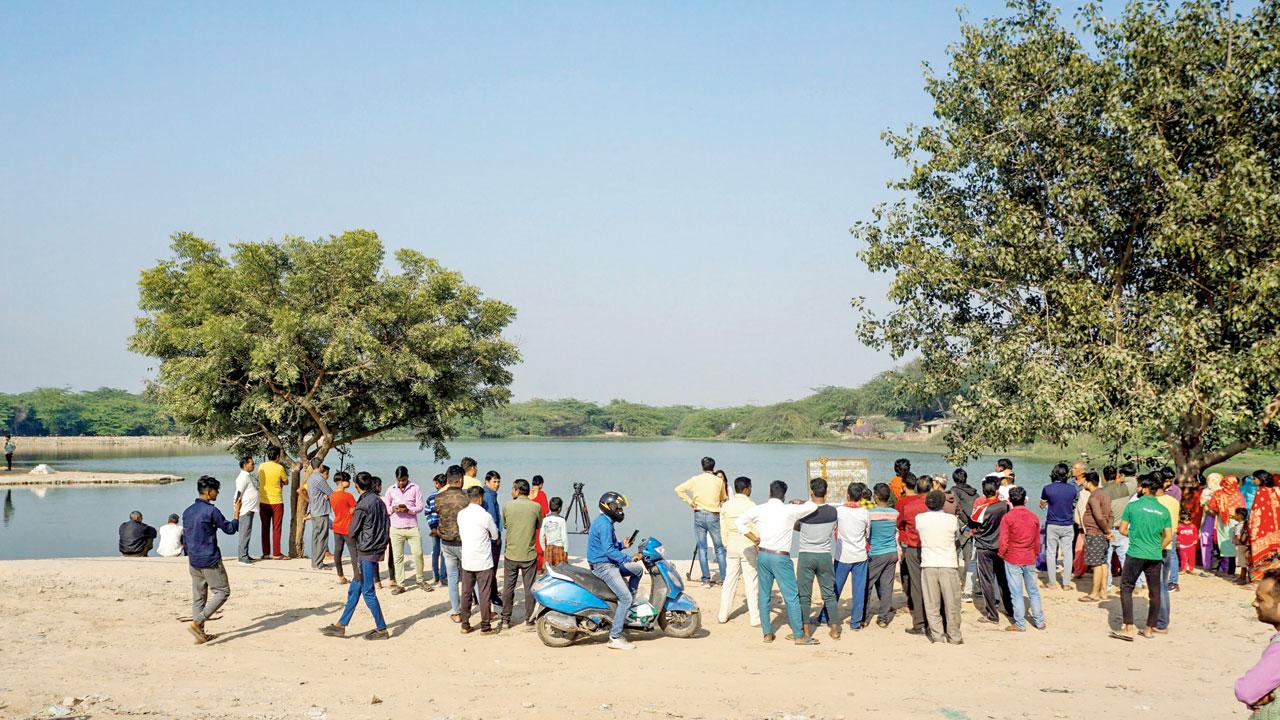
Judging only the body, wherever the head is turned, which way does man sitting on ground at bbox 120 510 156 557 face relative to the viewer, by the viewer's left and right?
facing away from the viewer

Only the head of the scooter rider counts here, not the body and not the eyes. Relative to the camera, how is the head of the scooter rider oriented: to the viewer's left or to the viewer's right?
to the viewer's right

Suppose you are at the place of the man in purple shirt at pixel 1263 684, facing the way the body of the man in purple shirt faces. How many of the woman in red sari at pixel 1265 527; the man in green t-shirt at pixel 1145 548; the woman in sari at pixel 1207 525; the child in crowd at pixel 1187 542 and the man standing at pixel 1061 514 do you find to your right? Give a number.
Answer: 5

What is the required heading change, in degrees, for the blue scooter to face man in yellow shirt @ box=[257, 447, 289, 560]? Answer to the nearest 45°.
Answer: approximately 135° to its left

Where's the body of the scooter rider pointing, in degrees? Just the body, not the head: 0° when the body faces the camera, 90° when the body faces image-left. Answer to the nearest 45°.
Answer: approximately 270°

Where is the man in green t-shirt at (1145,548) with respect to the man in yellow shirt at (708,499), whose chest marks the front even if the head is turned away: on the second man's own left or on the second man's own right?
on the second man's own right

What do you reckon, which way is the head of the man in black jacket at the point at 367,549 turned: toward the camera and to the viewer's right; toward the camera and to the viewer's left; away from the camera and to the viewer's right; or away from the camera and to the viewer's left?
away from the camera and to the viewer's left

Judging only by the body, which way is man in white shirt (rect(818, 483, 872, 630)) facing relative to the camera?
away from the camera

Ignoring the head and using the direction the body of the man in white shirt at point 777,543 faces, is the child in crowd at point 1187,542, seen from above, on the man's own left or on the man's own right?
on the man's own right

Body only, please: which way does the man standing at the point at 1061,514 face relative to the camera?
away from the camera

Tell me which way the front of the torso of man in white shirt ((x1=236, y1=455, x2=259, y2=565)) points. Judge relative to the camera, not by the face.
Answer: to the viewer's right

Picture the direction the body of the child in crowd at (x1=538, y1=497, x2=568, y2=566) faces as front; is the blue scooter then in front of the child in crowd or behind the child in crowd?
behind

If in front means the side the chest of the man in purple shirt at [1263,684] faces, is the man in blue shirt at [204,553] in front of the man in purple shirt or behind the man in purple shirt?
in front

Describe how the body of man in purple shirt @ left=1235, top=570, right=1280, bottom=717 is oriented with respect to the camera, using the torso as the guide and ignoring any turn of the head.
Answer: to the viewer's left
